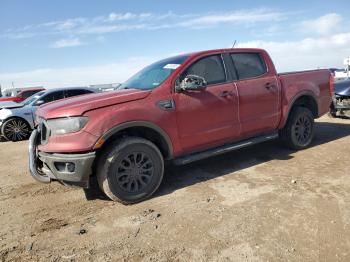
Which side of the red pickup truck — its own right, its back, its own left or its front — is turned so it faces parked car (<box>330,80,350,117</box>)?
back

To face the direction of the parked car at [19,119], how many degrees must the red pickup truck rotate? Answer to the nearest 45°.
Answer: approximately 90° to its right

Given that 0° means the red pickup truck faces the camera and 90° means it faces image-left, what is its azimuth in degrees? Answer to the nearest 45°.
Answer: approximately 45°
